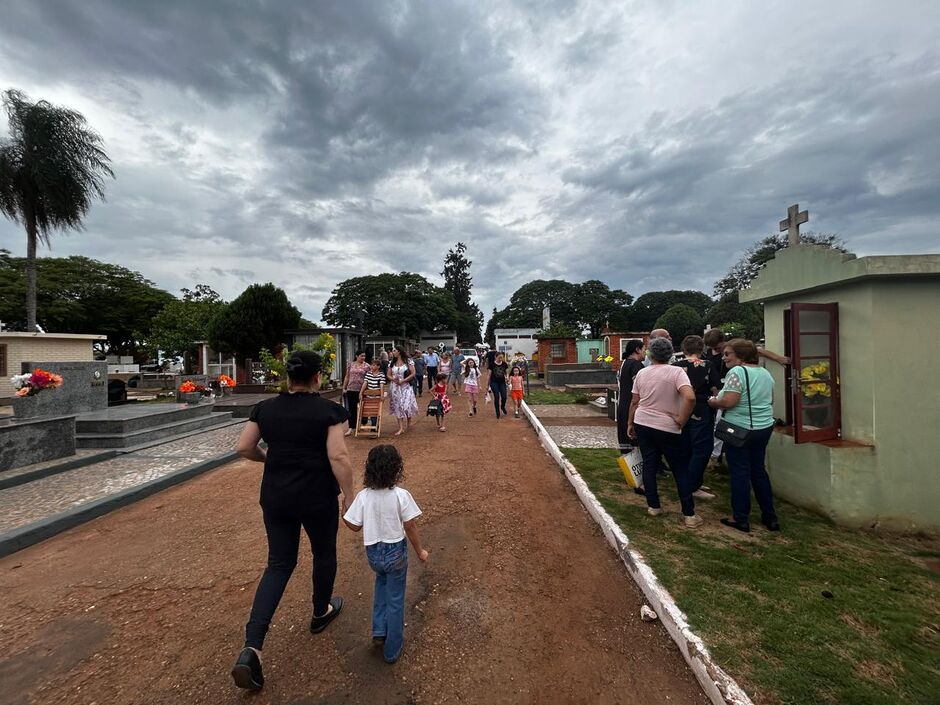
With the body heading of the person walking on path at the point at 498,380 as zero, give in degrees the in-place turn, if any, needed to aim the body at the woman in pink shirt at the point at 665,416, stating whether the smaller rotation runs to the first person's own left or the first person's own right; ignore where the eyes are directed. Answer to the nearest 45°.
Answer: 0° — they already face them

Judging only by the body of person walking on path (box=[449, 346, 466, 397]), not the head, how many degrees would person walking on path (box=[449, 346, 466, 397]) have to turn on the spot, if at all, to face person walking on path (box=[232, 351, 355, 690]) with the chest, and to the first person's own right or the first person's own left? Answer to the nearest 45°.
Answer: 0° — they already face them

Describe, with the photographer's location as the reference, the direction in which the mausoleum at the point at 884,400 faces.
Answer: facing the viewer and to the left of the viewer

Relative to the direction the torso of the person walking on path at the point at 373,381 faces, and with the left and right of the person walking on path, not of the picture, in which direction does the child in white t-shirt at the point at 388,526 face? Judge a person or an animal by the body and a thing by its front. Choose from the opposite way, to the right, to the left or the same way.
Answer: the opposite way

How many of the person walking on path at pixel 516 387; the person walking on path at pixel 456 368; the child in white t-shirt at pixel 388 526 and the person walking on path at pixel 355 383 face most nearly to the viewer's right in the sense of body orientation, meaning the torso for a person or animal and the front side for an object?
0

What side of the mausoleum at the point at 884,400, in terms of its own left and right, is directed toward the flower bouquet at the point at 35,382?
front

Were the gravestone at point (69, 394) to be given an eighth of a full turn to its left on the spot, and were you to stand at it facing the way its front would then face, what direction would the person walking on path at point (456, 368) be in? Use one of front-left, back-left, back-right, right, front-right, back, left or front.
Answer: front

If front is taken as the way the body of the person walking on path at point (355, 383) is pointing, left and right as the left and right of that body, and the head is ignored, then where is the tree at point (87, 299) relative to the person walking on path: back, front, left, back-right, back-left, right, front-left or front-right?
back-right

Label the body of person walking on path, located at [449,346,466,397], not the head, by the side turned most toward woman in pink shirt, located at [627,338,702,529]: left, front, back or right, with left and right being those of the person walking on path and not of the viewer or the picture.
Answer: front

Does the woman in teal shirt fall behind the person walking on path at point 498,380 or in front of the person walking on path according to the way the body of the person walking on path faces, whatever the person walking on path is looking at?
in front

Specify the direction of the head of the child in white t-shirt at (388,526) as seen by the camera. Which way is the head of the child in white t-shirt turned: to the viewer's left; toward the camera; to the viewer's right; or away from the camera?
away from the camera

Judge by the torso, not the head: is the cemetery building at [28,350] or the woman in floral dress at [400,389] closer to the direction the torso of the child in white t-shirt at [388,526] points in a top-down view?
the woman in floral dress

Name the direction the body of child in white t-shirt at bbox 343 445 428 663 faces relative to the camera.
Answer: away from the camera

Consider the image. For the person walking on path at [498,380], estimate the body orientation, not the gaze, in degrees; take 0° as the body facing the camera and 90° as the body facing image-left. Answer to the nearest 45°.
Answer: approximately 0°

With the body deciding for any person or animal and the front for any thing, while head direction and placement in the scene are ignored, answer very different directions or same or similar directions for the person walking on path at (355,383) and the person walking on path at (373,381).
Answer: same or similar directions

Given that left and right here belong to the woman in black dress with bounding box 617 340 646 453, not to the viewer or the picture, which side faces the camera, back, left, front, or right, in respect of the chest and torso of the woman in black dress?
right

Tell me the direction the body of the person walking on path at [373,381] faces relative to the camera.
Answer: toward the camera

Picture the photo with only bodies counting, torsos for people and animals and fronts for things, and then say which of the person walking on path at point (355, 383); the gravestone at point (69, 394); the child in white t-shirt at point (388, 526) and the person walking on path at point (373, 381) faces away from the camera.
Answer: the child in white t-shirt

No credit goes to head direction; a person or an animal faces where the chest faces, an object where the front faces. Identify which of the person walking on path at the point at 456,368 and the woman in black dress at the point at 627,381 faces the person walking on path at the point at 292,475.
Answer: the person walking on path at the point at 456,368

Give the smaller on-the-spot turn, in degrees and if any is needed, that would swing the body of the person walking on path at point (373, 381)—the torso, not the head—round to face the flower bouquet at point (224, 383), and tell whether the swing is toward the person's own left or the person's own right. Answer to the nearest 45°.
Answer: approximately 135° to the person's own right
